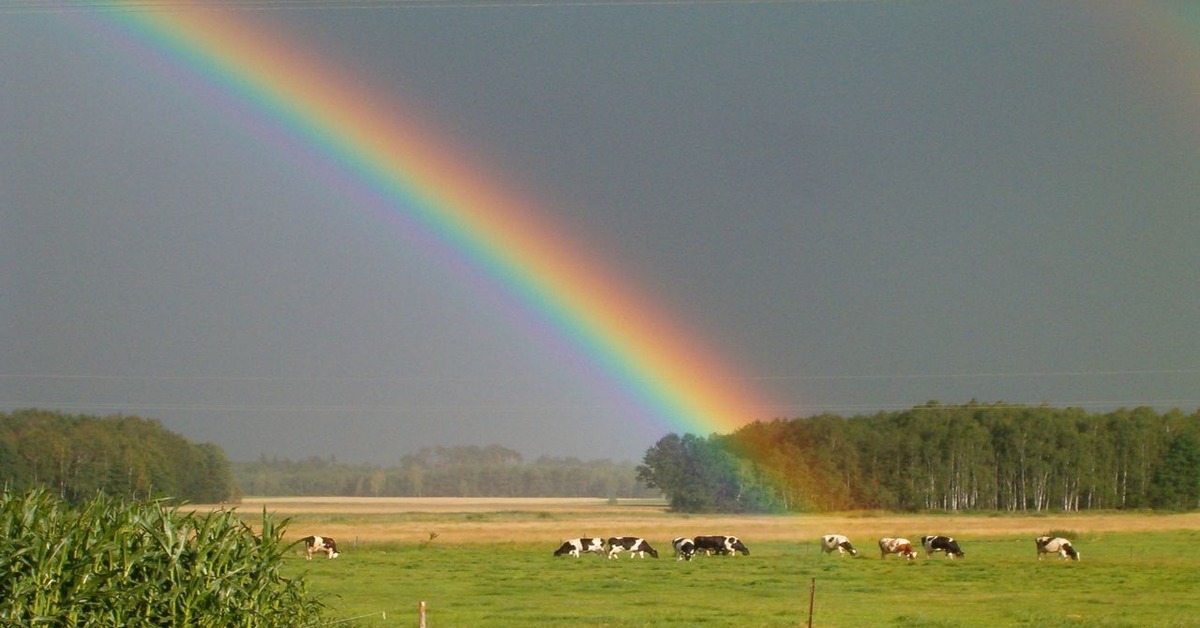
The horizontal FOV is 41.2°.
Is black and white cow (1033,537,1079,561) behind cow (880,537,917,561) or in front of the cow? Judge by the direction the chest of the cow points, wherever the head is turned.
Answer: in front

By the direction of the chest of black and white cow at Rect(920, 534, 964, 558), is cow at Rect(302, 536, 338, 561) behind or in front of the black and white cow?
behind

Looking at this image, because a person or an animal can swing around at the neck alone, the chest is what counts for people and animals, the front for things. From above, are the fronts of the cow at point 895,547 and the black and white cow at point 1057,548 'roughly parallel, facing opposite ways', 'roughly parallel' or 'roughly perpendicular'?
roughly parallel

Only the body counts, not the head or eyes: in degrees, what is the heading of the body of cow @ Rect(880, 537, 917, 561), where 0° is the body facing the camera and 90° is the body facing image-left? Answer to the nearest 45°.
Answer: approximately 270°

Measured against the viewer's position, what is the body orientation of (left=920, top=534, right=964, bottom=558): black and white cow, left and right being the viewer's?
facing to the right of the viewer

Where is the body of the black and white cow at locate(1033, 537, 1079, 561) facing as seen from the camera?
to the viewer's right

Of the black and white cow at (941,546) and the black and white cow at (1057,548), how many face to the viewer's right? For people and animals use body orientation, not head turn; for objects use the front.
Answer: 2

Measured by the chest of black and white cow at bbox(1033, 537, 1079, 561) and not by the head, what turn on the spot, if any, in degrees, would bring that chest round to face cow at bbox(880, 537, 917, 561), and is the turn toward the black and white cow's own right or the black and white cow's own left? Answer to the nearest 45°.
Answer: approximately 180°

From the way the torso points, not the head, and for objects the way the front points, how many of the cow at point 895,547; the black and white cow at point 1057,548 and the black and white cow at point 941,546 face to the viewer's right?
3
